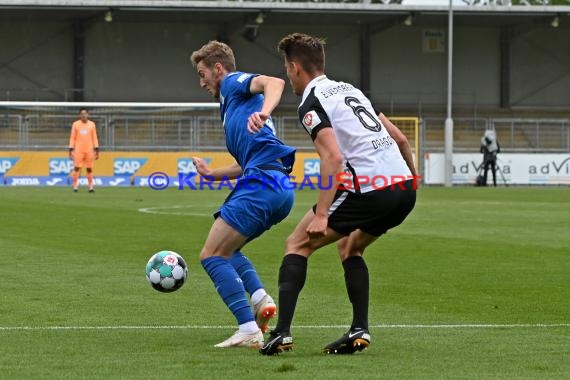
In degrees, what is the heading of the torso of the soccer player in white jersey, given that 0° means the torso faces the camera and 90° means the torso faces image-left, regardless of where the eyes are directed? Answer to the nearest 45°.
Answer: approximately 135°

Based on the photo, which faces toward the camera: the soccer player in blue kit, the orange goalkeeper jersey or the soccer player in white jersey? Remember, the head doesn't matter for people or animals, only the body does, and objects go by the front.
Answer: the orange goalkeeper jersey

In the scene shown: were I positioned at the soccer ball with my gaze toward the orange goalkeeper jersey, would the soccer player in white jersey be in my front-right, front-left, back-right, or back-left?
back-right

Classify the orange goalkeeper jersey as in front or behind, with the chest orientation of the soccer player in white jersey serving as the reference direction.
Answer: in front

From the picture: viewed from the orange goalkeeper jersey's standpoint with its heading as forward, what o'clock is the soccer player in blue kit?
The soccer player in blue kit is roughly at 12 o'clock from the orange goalkeeper jersey.

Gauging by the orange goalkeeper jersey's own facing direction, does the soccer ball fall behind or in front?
in front

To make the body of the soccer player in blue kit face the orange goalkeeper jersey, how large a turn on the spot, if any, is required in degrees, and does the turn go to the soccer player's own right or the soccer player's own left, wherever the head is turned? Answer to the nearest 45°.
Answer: approximately 90° to the soccer player's own right
